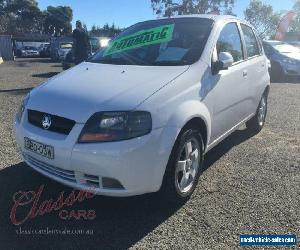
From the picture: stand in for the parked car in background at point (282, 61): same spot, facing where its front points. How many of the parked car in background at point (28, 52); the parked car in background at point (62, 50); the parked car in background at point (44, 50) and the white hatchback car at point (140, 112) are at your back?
3

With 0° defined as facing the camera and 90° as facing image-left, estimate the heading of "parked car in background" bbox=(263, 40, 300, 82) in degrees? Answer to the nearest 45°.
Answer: approximately 315°

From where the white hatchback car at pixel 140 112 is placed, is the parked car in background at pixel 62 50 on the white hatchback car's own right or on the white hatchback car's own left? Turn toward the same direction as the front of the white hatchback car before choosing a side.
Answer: on the white hatchback car's own right

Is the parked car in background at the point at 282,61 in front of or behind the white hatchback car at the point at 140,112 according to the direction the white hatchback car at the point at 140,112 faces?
behind

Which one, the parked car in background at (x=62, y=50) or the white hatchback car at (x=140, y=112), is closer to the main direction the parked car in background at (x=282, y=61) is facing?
the white hatchback car

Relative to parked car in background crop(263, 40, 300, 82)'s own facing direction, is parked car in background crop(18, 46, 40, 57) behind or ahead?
behind
